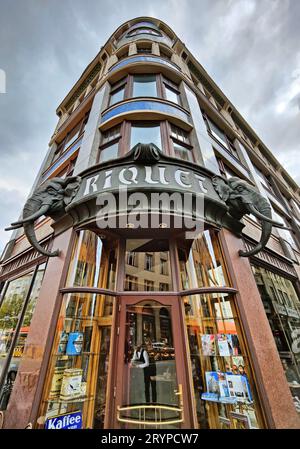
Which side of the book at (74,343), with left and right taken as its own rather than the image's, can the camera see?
front

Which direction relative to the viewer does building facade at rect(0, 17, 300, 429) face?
toward the camera
